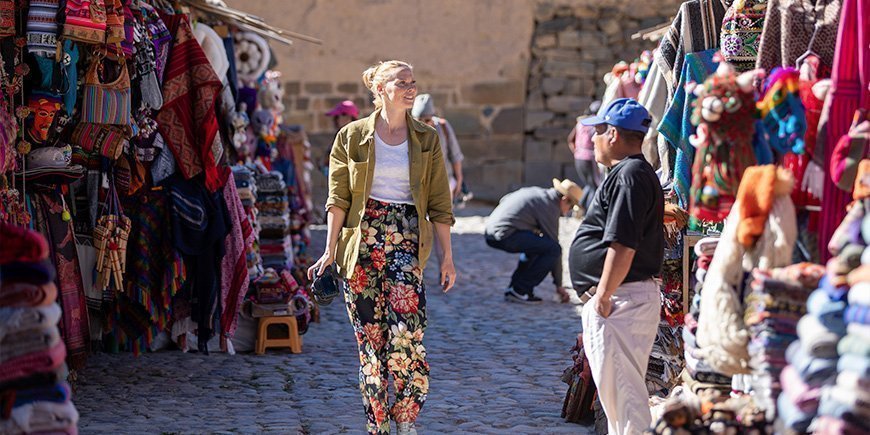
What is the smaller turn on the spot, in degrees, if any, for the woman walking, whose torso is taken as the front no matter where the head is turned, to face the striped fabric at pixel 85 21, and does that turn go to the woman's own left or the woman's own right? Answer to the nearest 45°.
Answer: approximately 135° to the woman's own right

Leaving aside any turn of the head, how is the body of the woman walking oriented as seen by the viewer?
toward the camera

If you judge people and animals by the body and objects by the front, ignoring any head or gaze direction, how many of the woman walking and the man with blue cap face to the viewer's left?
1

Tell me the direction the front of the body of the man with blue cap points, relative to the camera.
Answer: to the viewer's left

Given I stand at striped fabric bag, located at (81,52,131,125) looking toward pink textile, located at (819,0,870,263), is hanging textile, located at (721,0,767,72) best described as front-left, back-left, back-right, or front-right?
front-left

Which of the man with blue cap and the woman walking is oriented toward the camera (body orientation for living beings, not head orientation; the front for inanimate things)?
the woman walking

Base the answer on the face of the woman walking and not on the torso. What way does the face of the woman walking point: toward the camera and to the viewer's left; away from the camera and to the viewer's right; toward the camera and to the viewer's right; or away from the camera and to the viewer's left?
toward the camera and to the viewer's right

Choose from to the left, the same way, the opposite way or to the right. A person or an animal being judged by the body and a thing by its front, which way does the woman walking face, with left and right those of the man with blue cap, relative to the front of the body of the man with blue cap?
to the left

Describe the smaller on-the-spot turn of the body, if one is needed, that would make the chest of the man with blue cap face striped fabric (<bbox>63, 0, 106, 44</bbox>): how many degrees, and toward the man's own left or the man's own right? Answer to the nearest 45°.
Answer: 0° — they already face it

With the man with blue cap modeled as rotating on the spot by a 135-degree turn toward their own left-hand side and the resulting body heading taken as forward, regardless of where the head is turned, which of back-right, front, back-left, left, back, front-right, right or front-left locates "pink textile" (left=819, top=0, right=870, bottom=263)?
front

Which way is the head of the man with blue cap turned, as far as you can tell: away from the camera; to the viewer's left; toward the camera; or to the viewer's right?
to the viewer's left
